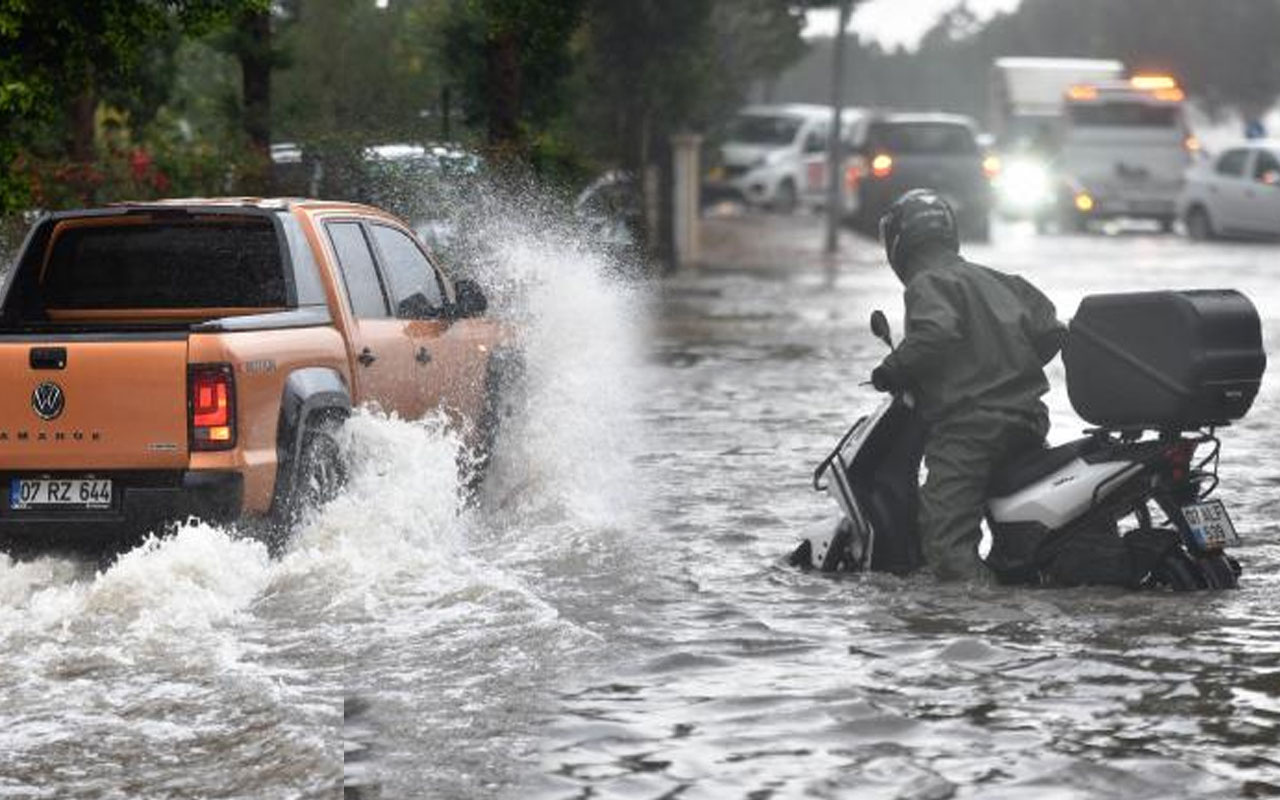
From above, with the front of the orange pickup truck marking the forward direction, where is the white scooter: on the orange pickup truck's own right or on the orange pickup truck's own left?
on the orange pickup truck's own right

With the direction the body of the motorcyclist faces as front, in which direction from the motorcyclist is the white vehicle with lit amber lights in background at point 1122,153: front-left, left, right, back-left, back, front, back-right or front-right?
front-right

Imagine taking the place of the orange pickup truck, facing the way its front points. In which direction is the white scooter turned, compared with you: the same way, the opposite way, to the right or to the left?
to the left

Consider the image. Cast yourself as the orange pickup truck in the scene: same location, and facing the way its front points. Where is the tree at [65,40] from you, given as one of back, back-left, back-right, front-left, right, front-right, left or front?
front-left

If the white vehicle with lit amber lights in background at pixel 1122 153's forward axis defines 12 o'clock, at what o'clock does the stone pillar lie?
The stone pillar is roughly at 7 o'clock from the white vehicle with lit amber lights in background.

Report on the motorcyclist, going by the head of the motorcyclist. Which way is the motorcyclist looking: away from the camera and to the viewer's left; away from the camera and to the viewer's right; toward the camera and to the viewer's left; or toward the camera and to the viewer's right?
away from the camera and to the viewer's left

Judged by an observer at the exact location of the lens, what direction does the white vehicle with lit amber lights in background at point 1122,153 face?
facing away from the viewer

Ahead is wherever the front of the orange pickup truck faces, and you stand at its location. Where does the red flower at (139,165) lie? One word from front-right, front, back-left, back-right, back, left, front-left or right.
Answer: front-left

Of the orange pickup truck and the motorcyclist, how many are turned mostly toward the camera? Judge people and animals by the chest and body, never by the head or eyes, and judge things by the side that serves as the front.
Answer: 0

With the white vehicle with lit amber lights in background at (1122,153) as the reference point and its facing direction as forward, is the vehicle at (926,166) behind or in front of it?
in front

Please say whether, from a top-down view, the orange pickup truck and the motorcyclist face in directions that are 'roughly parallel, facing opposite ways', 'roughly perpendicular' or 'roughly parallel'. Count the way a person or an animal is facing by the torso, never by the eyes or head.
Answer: roughly perpendicular

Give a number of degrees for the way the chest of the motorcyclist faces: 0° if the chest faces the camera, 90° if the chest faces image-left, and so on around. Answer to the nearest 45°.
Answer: approximately 135°

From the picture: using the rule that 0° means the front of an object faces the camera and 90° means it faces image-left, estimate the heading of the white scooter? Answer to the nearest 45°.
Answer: approximately 135°

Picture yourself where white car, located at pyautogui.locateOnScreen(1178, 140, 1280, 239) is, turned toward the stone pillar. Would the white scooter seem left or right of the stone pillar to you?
left

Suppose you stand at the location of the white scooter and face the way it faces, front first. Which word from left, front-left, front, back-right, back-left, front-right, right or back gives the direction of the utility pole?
front-right

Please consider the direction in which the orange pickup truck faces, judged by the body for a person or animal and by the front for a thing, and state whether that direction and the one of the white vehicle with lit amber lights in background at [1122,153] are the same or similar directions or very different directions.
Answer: very different directions

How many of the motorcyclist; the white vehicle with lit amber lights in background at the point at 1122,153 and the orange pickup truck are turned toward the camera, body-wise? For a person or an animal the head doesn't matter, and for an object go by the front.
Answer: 1

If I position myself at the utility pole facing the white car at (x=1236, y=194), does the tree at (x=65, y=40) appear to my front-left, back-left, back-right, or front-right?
back-right
